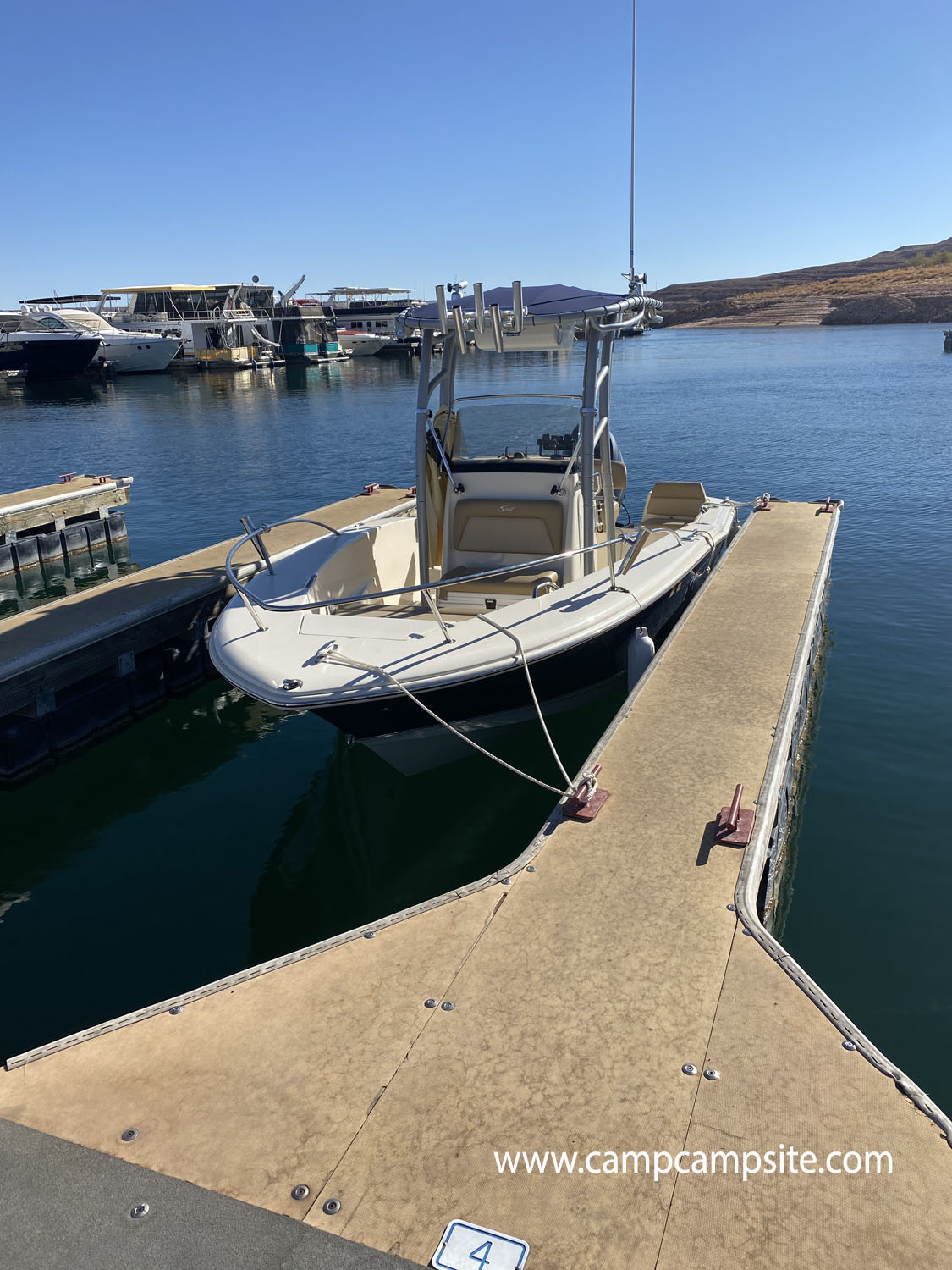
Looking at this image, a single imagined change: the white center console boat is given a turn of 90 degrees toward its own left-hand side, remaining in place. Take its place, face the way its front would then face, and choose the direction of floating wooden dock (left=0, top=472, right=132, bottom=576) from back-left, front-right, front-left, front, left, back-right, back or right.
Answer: back

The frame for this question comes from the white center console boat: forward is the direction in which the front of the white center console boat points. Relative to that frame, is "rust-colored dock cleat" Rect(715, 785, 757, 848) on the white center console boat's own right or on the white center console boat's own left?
on the white center console boat's own left

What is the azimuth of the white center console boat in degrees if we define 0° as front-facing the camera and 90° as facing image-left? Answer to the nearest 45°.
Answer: approximately 45°
